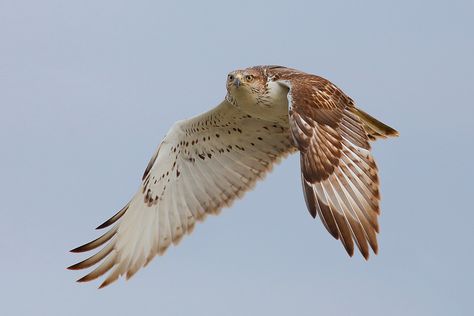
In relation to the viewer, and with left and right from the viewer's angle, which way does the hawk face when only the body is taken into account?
facing the viewer and to the left of the viewer
